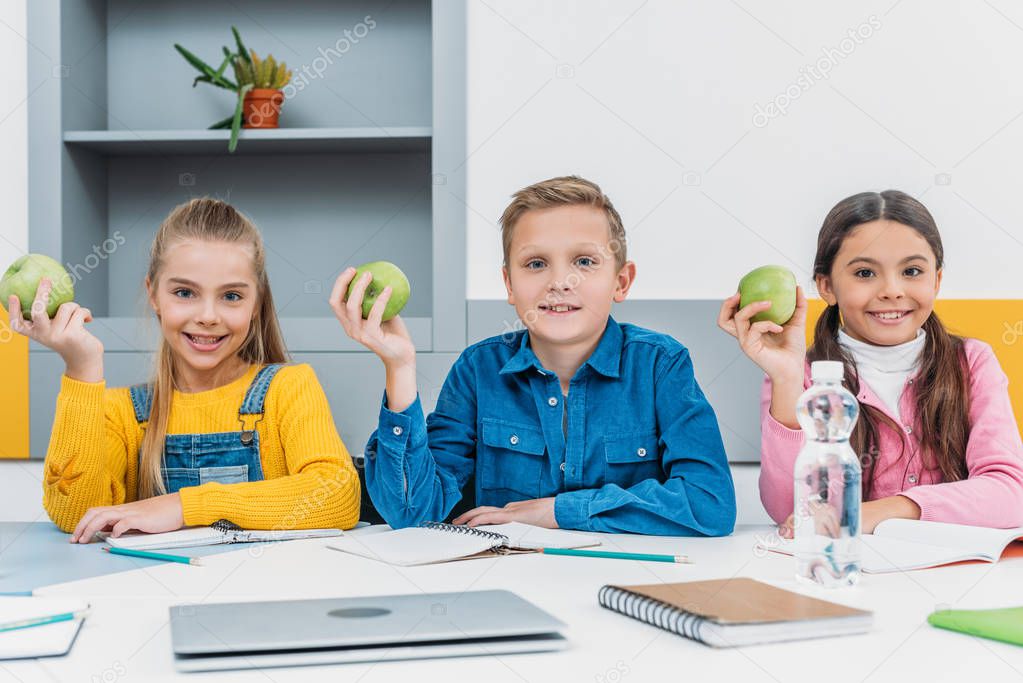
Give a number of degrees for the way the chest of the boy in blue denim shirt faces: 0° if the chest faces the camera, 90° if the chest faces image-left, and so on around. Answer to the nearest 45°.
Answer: approximately 0°

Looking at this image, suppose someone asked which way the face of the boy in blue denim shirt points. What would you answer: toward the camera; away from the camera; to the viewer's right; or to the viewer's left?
toward the camera

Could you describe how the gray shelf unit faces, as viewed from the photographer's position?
facing the viewer

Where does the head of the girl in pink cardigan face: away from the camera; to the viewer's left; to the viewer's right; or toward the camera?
toward the camera

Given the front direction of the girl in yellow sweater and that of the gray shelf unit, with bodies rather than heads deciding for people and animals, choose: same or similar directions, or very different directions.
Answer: same or similar directions

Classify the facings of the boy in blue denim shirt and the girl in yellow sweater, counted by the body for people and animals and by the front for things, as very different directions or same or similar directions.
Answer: same or similar directions

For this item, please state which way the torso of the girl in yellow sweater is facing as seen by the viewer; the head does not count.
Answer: toward the camera

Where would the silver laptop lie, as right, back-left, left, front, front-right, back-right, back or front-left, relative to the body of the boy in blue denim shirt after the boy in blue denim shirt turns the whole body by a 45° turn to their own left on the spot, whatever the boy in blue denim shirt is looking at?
front-right

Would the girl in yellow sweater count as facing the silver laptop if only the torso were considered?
yes

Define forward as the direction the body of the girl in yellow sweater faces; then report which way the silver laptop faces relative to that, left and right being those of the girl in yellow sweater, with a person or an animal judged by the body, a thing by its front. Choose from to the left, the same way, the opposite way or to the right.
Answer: the same way

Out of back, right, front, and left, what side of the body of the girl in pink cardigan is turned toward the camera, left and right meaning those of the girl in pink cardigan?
front

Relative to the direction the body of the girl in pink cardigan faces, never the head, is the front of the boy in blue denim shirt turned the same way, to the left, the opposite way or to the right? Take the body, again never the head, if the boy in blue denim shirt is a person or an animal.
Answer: the same way

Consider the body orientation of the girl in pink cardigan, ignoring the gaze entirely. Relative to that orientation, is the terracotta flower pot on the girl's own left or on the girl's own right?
on the girl's own right

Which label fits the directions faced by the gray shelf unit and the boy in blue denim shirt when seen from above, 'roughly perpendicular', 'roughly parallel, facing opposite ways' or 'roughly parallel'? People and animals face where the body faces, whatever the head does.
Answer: roughly parallel

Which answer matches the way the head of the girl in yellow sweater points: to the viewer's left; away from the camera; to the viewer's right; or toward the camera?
toward the camera
